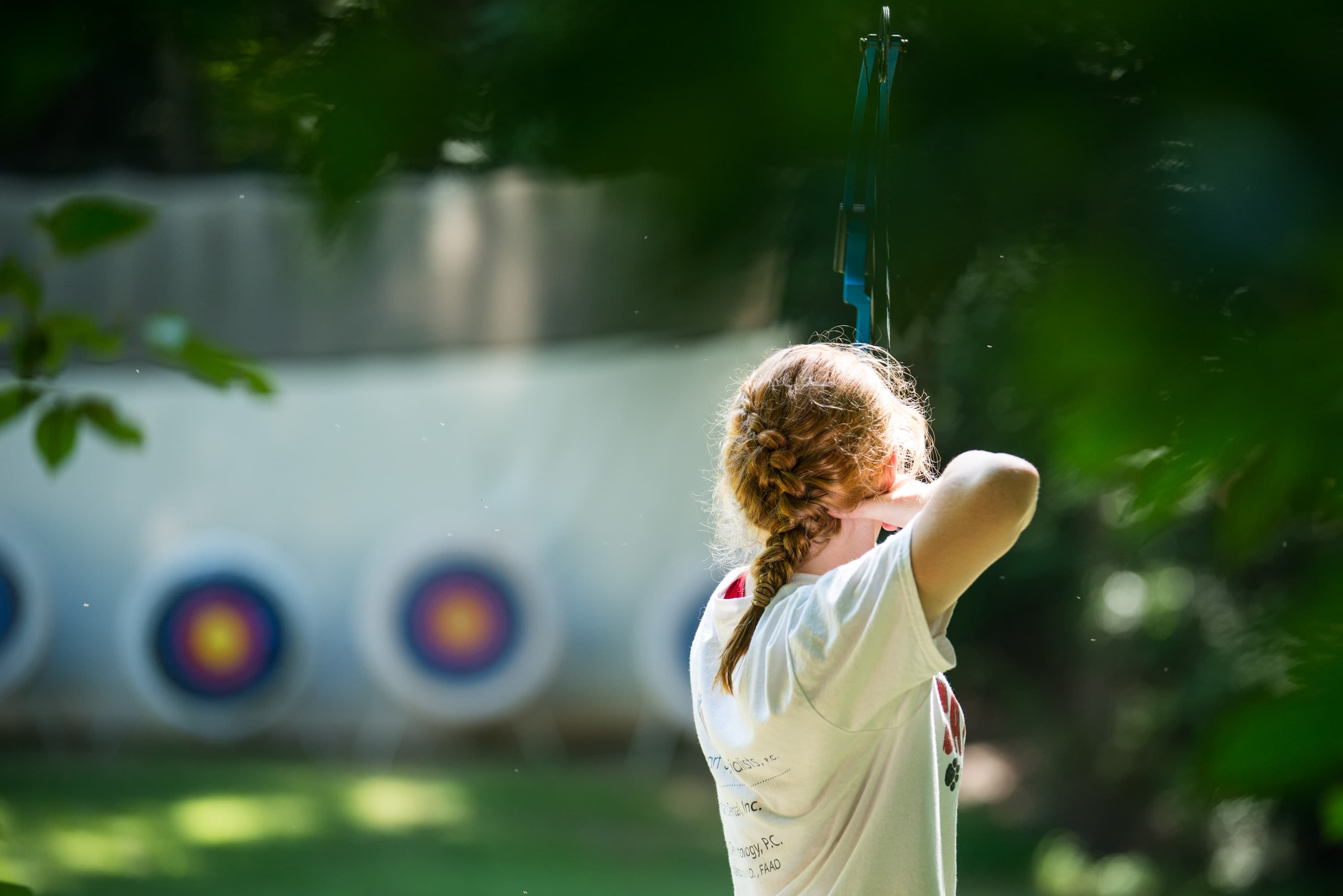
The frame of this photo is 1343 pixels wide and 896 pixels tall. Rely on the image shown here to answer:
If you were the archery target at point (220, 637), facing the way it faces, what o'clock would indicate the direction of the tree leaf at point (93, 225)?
The tree leaf is roughly at 12 o'clock from the archery target.

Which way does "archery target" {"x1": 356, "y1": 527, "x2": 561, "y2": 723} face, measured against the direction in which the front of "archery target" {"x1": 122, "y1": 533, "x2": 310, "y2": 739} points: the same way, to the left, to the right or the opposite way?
the same way

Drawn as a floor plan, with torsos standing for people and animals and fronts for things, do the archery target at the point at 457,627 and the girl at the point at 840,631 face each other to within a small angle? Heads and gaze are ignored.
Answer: no

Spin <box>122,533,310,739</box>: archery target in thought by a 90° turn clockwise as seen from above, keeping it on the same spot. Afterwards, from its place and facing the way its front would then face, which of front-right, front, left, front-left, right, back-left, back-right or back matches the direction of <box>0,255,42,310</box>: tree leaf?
left

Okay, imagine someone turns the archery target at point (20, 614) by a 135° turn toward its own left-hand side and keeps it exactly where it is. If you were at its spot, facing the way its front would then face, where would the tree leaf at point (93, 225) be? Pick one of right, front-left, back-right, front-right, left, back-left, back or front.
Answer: back-right

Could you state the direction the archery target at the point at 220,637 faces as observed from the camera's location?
facing the viewer

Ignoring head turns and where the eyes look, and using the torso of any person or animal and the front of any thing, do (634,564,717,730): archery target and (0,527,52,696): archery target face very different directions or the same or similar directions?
same or similar directions

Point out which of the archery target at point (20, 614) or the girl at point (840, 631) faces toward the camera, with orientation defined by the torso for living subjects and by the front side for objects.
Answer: the archery target

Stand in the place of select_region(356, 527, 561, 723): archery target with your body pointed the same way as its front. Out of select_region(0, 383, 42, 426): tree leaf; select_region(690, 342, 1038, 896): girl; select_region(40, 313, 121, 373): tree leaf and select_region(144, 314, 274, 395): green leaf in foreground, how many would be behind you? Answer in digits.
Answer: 0

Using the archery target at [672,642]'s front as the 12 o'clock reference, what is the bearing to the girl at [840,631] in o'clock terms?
The girl is roughly at 12 o'clock from the archery target.

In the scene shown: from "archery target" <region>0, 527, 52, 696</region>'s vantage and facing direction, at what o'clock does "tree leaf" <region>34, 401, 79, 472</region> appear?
The tree leaf is roughly at 12 o'clock from the archery target.

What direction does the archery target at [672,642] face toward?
toward the camera

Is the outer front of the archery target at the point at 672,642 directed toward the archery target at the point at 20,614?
no

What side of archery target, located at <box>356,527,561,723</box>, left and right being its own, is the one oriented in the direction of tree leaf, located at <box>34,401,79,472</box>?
front

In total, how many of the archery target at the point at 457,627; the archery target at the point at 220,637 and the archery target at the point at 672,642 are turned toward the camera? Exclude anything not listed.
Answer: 3

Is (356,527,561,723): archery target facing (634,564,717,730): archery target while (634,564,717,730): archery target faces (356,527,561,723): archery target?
no

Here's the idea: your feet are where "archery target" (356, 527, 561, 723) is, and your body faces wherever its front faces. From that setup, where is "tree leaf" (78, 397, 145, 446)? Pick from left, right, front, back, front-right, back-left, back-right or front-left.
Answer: front

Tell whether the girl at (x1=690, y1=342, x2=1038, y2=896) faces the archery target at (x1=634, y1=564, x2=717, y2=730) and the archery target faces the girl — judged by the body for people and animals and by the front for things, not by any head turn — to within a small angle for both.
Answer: no
